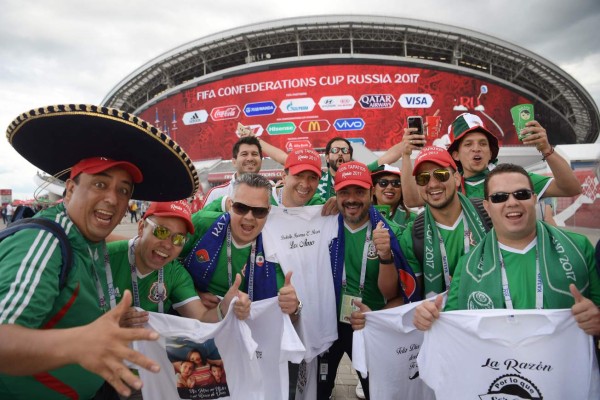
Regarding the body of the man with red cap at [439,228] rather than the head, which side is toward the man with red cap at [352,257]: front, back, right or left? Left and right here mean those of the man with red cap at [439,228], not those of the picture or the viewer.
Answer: right

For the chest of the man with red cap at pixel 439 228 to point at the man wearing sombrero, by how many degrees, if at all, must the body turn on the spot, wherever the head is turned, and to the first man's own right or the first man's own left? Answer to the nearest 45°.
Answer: approximately 45° to the first man's own right

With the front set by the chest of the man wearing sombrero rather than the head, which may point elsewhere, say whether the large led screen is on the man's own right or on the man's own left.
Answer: on the man's own left

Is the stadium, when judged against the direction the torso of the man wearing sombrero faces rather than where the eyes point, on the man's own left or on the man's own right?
on the man's own left

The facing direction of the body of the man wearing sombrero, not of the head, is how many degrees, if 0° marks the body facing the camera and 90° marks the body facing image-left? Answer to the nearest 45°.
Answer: approximately 315°

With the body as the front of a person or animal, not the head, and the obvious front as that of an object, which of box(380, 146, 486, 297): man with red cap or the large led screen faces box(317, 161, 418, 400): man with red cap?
the large led screen

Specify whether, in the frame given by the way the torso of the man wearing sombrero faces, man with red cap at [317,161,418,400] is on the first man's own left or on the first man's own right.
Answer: on the first man's own left

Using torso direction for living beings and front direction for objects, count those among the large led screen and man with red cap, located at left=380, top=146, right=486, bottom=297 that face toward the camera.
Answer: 2

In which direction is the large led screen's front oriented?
toward the camera

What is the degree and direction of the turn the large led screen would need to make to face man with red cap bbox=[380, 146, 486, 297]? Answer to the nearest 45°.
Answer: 0° — it already faces them

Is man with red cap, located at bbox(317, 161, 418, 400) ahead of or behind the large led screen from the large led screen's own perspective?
ahead
